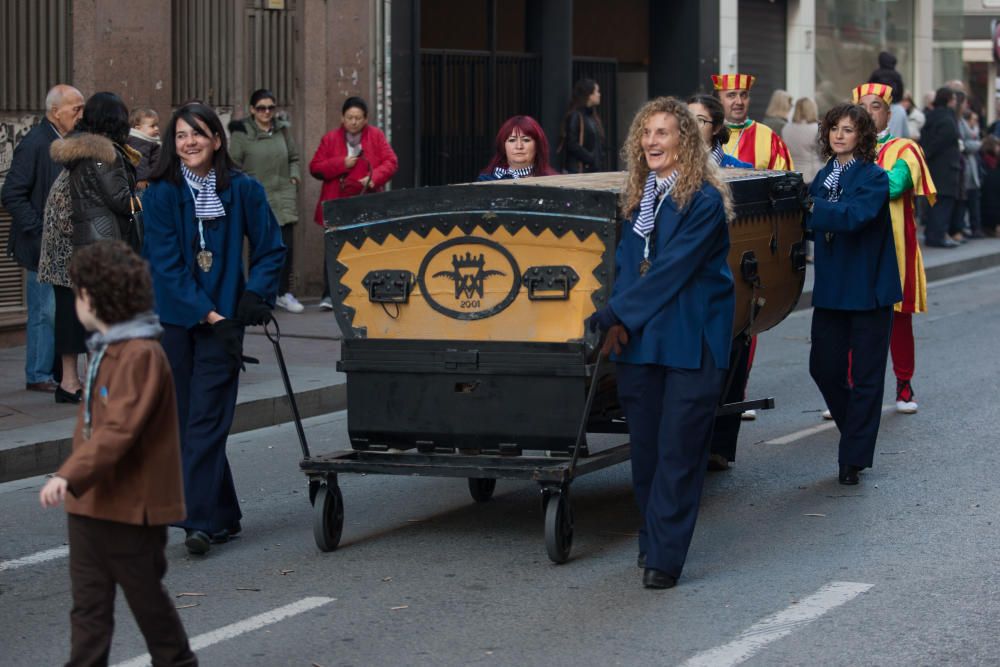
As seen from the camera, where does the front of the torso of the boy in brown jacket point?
to the viewer's left

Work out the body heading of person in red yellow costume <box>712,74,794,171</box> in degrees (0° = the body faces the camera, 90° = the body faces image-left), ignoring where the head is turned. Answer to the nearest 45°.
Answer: approximately 45°

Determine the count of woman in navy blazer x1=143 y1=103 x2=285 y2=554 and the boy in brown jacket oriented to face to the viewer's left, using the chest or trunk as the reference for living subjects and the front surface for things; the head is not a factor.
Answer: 1

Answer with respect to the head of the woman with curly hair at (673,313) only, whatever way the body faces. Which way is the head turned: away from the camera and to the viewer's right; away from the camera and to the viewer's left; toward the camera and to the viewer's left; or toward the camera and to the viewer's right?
toward the camera and to the viewer's left

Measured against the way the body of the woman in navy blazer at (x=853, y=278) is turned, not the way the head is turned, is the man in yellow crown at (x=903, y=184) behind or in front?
behind

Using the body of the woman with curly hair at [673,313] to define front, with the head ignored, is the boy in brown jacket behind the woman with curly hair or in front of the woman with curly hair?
in front

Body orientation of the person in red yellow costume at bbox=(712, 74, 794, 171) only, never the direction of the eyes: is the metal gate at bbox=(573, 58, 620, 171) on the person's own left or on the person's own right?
on the person's own right

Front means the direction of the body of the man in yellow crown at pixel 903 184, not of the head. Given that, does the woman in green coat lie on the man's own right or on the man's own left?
on the man's own right

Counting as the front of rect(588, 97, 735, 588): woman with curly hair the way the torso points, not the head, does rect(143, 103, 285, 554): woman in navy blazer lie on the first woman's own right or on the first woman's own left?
on the first woman's own right

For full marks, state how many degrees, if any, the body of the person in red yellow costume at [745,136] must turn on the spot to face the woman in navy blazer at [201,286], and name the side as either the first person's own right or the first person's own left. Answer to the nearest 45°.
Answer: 0° — they already face them

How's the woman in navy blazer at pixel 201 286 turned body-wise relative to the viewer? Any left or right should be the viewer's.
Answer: facing the viewer
